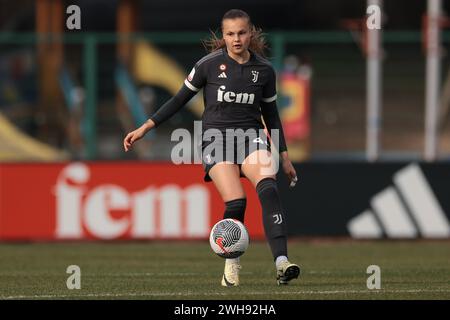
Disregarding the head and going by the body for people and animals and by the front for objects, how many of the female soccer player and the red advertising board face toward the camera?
2

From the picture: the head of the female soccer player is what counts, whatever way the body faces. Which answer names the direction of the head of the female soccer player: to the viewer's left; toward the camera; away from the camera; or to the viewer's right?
toward the camera

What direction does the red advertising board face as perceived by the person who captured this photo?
facing the viewer

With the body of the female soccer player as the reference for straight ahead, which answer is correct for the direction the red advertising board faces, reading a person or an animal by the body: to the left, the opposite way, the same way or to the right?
the same way

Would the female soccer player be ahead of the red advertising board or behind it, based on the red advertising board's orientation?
ahead

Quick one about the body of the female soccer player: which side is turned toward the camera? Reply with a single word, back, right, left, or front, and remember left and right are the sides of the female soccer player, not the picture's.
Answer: front

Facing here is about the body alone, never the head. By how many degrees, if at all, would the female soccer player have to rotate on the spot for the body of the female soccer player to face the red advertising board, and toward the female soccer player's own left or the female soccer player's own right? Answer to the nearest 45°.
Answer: approximately 180°

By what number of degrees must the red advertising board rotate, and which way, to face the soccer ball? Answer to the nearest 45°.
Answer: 0° — it already faces it
